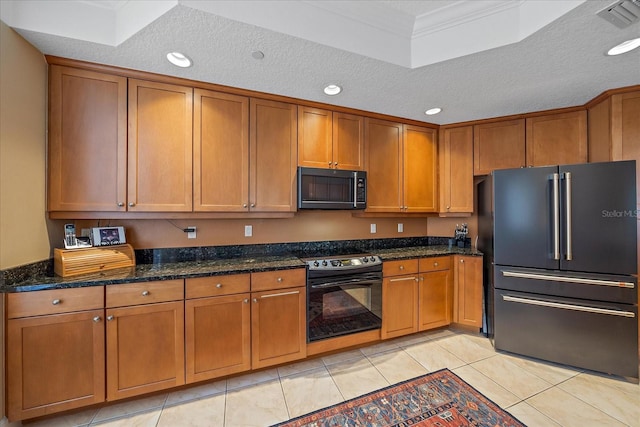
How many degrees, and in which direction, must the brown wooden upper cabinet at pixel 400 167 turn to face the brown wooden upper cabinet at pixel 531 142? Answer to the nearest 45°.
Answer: approximately 45° to its left

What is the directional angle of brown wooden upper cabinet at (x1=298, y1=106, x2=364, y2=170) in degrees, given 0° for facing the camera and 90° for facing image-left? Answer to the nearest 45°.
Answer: approximately 315°

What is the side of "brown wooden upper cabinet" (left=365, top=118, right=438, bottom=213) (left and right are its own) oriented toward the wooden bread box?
right

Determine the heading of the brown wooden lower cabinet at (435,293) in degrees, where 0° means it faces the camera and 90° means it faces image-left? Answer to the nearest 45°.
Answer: approximately 315°

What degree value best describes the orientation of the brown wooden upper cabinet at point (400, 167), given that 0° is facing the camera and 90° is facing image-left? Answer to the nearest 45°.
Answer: approximately 315°

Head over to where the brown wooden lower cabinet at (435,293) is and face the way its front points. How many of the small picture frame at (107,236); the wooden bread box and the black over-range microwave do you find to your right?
3

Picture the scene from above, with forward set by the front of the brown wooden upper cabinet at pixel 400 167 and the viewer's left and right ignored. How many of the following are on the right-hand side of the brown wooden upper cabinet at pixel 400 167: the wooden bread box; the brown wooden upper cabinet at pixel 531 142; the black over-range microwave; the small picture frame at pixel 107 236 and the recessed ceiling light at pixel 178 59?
4

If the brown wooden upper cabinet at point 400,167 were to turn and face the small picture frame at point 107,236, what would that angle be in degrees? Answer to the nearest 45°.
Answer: approximately 90° to its right

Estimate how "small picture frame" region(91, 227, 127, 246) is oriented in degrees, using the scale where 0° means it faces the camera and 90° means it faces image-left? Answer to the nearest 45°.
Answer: approximately 0°
